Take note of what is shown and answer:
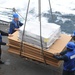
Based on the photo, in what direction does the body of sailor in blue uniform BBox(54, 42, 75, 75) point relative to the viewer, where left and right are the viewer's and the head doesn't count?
facing away from the viewer and to the left of the viewer

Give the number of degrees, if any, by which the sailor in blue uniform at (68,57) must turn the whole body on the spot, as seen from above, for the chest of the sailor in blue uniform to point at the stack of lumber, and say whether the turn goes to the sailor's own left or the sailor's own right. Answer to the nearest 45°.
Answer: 0° — they already face it

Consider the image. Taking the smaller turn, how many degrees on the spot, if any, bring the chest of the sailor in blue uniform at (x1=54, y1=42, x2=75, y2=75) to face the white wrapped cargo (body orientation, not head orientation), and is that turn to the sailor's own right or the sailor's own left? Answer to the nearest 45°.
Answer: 0° — they already face it
